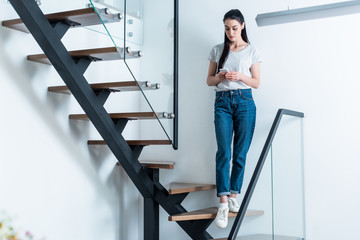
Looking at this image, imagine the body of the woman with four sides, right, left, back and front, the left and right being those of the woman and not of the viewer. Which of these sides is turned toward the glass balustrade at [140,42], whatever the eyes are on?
right

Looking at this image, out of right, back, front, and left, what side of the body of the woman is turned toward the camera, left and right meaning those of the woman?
front

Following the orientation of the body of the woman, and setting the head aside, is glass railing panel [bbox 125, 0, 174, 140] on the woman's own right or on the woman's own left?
on the woman's own right
